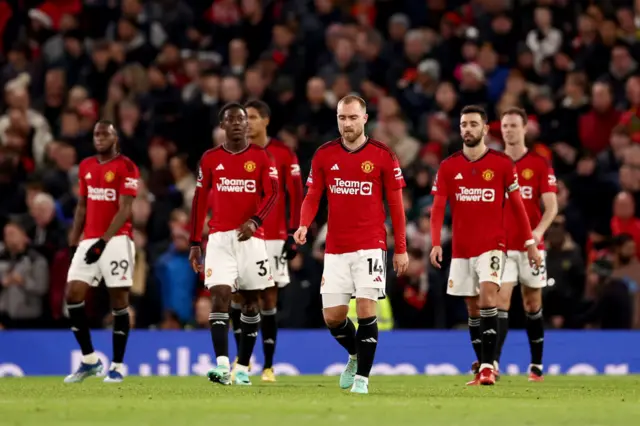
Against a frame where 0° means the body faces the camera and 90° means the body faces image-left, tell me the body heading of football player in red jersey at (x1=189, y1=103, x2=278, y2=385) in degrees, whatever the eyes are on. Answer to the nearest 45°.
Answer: approximately 0°

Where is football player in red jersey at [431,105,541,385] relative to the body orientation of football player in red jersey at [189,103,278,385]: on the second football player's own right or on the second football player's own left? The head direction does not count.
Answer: on the second football player's own left

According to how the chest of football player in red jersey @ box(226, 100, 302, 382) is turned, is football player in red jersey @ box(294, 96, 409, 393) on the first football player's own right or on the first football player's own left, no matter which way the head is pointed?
on the first football player's own left

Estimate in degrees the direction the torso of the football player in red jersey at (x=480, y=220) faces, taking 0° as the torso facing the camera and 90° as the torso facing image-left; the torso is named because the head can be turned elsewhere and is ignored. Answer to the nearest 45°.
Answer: approximately 0°

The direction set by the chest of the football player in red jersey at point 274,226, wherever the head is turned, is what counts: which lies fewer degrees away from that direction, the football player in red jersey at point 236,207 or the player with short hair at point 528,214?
the football player in red jersey

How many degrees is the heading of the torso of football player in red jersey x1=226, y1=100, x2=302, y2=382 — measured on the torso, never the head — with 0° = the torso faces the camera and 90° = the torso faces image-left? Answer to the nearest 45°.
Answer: approximately 45°

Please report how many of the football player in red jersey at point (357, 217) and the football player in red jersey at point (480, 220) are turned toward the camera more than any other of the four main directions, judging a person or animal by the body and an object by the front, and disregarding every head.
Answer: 2

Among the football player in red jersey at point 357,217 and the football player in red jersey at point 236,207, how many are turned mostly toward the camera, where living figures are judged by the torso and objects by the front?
2

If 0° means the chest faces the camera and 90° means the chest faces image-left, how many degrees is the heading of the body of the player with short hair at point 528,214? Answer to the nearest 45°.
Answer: approximately 45°
